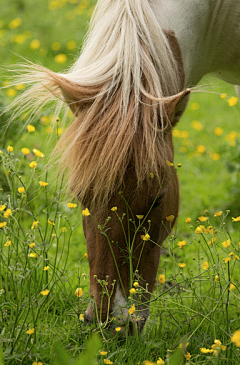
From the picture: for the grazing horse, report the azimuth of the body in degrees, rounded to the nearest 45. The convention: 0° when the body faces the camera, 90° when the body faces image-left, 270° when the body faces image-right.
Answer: approximately 45°
